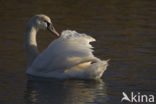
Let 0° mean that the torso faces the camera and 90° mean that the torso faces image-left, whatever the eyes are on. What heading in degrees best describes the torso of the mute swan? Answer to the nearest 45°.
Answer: approximately 90°
